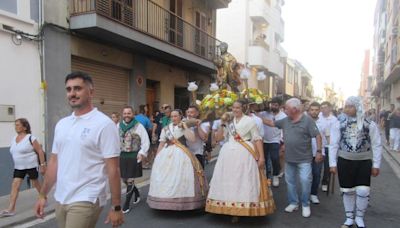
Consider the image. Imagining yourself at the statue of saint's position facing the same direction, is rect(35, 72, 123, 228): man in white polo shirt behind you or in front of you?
in front

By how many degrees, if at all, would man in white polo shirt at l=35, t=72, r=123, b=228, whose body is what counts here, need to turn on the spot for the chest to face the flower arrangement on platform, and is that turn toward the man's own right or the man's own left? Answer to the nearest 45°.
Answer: approximately 180°

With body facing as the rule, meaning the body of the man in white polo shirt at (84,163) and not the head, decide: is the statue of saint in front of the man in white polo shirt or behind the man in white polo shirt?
behind

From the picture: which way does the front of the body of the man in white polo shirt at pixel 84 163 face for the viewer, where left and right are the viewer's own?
facing the viewer and to the left of the viewer

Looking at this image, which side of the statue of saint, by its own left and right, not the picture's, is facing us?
front

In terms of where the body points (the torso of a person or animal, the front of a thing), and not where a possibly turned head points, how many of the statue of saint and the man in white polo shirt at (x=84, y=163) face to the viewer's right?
0
